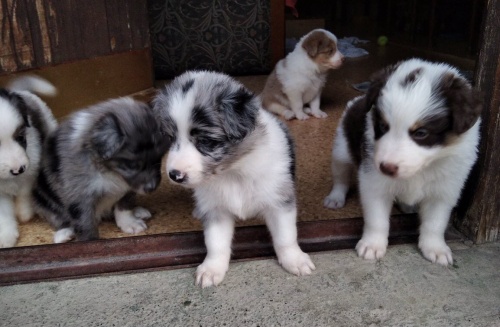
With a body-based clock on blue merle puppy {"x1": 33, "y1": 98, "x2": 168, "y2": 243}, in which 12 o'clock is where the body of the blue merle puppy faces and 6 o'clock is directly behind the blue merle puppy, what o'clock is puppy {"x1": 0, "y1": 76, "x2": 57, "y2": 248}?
The puppy is roughly at 6 o'clock from the blue merle puppy.

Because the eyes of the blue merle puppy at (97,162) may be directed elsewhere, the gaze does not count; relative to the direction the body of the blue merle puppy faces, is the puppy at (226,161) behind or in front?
in front

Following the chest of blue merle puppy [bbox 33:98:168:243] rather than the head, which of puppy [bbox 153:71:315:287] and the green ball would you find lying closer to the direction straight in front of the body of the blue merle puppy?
the puppy

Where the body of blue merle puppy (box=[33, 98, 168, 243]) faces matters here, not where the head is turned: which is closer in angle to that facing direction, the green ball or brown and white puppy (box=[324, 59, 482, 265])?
the brown and white puppy

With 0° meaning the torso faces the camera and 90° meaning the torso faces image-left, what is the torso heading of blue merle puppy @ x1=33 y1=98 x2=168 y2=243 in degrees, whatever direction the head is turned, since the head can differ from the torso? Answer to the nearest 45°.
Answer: approximately 315°

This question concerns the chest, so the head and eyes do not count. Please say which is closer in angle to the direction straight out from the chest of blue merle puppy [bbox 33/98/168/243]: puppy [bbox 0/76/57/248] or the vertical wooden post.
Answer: the vertical wooden post

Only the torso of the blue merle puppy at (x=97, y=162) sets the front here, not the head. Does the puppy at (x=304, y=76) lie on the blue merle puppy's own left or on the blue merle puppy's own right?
on the blue merle puppy's own left

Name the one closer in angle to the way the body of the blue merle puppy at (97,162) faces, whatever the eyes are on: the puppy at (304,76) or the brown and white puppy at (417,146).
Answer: the brown and white puppy

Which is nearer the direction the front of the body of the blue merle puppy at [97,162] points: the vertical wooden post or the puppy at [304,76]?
the vertical wooden post

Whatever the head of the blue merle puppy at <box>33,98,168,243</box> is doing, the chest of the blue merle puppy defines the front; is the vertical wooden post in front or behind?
in front

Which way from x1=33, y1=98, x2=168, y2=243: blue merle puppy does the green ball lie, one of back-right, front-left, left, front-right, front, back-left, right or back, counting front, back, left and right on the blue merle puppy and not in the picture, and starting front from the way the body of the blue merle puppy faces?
left
